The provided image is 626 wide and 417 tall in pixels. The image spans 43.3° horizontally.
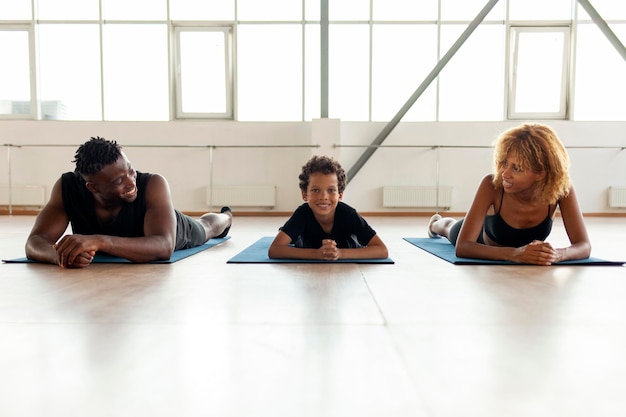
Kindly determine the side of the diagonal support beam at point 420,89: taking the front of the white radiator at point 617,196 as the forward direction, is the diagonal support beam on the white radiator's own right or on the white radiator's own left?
on the white radiator's own right

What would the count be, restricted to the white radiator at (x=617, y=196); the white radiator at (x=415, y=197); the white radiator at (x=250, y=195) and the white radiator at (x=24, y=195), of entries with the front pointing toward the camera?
4

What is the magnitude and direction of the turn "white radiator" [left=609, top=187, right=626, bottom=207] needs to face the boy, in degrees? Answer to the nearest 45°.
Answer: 0° — it already faces them

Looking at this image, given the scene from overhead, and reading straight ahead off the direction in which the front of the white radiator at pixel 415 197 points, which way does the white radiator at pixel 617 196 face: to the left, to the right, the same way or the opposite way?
the same way

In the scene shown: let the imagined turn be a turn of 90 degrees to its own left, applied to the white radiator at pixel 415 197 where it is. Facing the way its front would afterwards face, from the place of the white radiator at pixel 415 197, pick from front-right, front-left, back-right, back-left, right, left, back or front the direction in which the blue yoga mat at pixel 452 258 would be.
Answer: right

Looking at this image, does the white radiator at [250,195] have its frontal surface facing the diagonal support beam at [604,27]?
no

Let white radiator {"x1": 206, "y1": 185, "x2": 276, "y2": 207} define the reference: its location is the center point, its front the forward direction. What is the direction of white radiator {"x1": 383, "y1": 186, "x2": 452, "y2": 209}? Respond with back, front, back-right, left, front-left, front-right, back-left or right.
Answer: left

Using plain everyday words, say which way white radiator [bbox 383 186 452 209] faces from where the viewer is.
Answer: facing the viewer

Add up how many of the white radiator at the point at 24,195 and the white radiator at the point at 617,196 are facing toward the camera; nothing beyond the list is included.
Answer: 2

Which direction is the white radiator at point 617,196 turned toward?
toward the camera

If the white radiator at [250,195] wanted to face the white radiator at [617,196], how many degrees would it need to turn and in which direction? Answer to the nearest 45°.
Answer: approximately 90° to its left

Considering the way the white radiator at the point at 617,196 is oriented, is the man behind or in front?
in front

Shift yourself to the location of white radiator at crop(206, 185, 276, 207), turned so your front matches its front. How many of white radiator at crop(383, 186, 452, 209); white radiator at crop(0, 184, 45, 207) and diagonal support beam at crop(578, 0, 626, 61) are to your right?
1

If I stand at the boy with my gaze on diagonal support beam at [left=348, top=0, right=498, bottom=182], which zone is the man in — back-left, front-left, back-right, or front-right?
back-left

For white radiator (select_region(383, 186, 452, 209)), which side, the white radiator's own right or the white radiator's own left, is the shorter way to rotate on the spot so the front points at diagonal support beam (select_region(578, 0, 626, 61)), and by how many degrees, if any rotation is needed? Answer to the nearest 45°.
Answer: approximately 90° to the white radiator's own left
